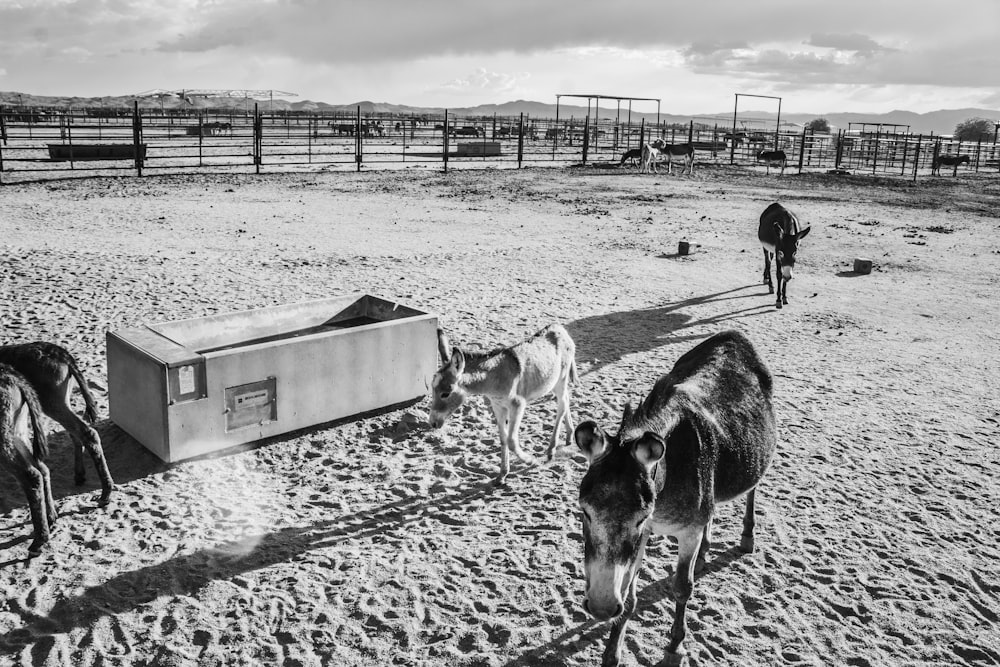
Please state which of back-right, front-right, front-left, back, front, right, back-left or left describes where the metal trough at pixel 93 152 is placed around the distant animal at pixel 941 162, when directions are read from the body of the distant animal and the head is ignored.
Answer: back-right

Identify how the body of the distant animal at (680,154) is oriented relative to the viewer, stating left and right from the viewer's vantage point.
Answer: facing to the left of the viewer

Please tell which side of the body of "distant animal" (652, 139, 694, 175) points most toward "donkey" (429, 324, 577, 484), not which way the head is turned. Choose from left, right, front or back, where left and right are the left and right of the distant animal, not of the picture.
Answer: left

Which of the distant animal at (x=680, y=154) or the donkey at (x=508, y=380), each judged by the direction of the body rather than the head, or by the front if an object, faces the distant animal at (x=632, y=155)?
the distant animal at (x=680, y=154)

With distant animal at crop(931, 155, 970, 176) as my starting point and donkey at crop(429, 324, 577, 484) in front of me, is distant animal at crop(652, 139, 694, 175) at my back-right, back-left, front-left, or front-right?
front-right

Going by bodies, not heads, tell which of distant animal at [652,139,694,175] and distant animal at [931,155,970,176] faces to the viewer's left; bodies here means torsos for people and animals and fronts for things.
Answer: distant animal at [652,139,694,175]

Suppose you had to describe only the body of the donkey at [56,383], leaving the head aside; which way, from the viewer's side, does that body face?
to the viewer's left

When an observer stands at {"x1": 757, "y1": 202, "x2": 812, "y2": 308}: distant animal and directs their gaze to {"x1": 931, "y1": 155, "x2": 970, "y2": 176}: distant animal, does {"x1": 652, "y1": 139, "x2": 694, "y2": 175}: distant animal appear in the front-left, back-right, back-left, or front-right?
front-left

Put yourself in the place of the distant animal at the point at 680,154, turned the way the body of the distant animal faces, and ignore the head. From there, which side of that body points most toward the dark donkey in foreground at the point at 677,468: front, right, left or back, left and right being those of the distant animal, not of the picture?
left

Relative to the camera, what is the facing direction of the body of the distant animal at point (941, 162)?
to the viewer's right

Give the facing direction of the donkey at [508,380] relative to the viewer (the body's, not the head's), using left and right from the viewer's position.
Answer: facing the viewer and to the left of the viewer
